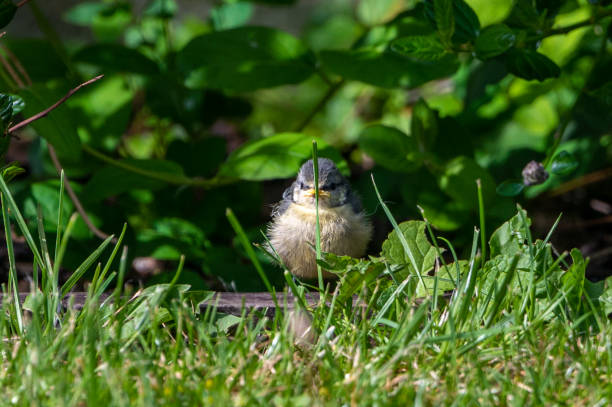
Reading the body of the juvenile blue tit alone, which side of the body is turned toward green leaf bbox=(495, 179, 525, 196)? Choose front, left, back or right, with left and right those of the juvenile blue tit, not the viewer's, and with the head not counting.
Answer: left

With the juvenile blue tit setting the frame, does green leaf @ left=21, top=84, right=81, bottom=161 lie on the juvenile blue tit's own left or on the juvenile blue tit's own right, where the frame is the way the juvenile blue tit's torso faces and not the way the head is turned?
on the juvenile blue tit's own right

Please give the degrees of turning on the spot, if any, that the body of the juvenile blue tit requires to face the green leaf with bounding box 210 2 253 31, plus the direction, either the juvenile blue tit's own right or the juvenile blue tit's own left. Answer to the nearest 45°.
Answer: approximately 180°

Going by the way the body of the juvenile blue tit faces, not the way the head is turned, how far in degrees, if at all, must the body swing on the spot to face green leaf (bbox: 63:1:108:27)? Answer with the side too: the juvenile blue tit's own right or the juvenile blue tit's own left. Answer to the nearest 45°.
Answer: approximately 135° to the juvenile blue tit's own right

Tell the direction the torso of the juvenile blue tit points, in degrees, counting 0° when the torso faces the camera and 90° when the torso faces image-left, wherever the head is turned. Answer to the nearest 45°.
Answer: approximately 0°

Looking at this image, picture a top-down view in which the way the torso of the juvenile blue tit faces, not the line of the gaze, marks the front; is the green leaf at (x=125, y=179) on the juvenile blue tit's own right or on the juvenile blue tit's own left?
on the juvenile blue tit's own right

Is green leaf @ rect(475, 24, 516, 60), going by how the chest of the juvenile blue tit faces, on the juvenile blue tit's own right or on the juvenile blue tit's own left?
on the juvenile blue tit's own left

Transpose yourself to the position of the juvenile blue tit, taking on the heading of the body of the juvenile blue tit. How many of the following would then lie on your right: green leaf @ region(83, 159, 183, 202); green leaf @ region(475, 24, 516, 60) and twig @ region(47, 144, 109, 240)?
2

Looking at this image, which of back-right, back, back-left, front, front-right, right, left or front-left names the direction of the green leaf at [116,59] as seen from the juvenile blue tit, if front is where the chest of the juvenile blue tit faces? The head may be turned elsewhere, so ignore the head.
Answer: back-right
